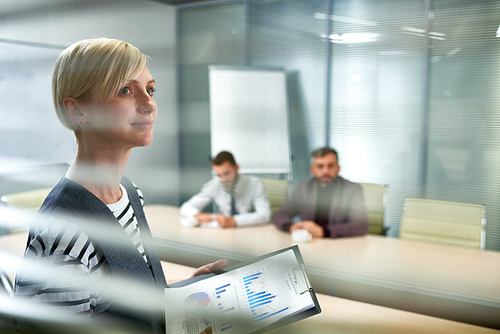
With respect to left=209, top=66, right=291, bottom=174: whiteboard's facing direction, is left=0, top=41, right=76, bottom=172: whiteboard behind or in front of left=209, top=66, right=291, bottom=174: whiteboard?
in front

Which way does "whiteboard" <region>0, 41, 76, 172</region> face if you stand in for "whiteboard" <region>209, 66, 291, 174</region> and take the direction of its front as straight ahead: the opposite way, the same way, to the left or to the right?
to the left

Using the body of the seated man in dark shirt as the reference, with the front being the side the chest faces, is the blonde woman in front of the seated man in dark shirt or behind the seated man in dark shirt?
in front

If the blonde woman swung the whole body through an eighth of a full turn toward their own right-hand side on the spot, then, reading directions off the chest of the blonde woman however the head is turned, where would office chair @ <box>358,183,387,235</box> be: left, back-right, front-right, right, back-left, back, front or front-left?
back-left

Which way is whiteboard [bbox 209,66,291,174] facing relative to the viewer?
toward the camera

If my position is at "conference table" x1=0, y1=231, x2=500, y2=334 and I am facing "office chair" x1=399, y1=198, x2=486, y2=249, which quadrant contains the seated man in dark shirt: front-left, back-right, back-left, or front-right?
front-left

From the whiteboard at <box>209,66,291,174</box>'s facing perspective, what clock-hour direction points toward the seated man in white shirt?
The seated man in white shirt is roughly at 12 o'clock from the whiteboard.

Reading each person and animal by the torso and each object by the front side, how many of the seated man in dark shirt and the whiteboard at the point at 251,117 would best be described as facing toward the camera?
2

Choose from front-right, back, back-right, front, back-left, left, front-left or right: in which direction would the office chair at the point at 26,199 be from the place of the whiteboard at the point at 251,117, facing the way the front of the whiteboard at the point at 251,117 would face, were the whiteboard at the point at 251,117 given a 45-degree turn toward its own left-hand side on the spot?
front-right

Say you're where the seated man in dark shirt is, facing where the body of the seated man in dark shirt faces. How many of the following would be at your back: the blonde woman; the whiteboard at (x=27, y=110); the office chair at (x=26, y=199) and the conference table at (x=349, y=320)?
0

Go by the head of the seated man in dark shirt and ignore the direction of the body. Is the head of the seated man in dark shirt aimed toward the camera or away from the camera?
toward the camera

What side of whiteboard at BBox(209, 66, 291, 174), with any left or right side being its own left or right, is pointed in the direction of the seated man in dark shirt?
front

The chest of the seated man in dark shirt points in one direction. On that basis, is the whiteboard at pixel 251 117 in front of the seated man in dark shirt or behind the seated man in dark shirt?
behind
